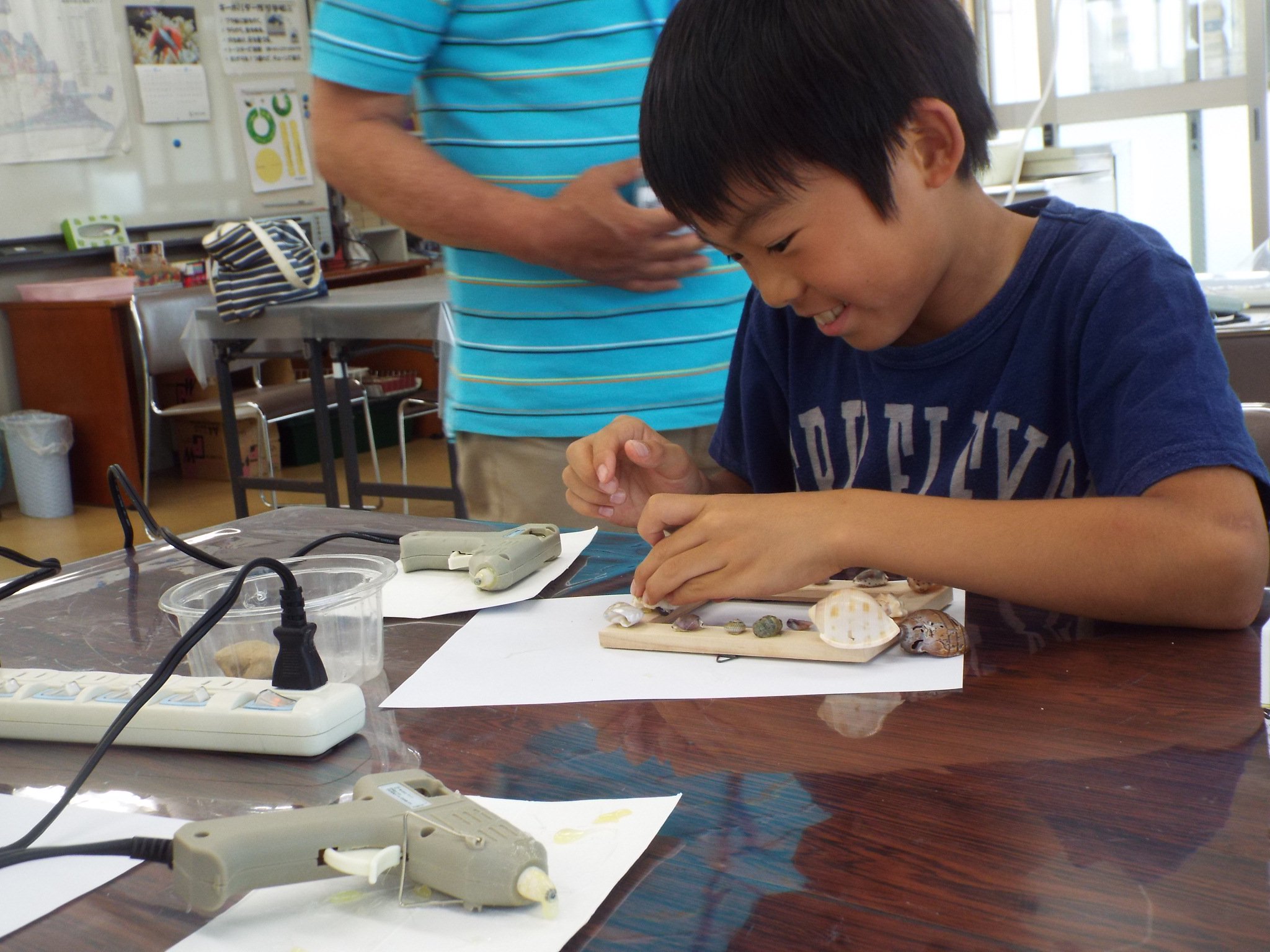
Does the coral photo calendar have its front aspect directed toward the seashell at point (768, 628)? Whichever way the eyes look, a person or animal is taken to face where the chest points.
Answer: yes

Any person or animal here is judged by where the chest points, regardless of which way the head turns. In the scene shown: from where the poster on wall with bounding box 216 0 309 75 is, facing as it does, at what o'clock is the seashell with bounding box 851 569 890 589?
The seashell is roughly at 12 o'clock from the poster on wall.

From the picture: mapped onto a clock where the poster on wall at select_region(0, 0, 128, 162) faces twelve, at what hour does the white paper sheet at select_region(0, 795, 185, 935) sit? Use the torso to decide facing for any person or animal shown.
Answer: The white paper sheet is roughly at 12 o'clock from the poster on wall.

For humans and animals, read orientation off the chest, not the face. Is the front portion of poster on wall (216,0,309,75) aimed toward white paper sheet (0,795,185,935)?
yes
